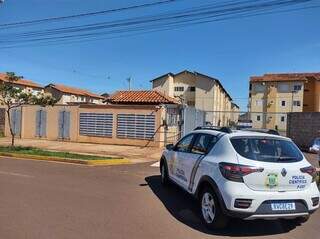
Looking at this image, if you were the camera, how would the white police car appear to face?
facing away from the viewer and to the left of the viewer

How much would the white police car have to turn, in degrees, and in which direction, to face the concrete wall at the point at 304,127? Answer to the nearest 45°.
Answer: approximately 45° to its right

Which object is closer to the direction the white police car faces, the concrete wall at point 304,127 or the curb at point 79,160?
the curb

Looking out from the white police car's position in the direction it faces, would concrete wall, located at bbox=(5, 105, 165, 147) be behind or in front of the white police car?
in front

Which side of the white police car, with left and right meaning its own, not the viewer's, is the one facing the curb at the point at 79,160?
front
